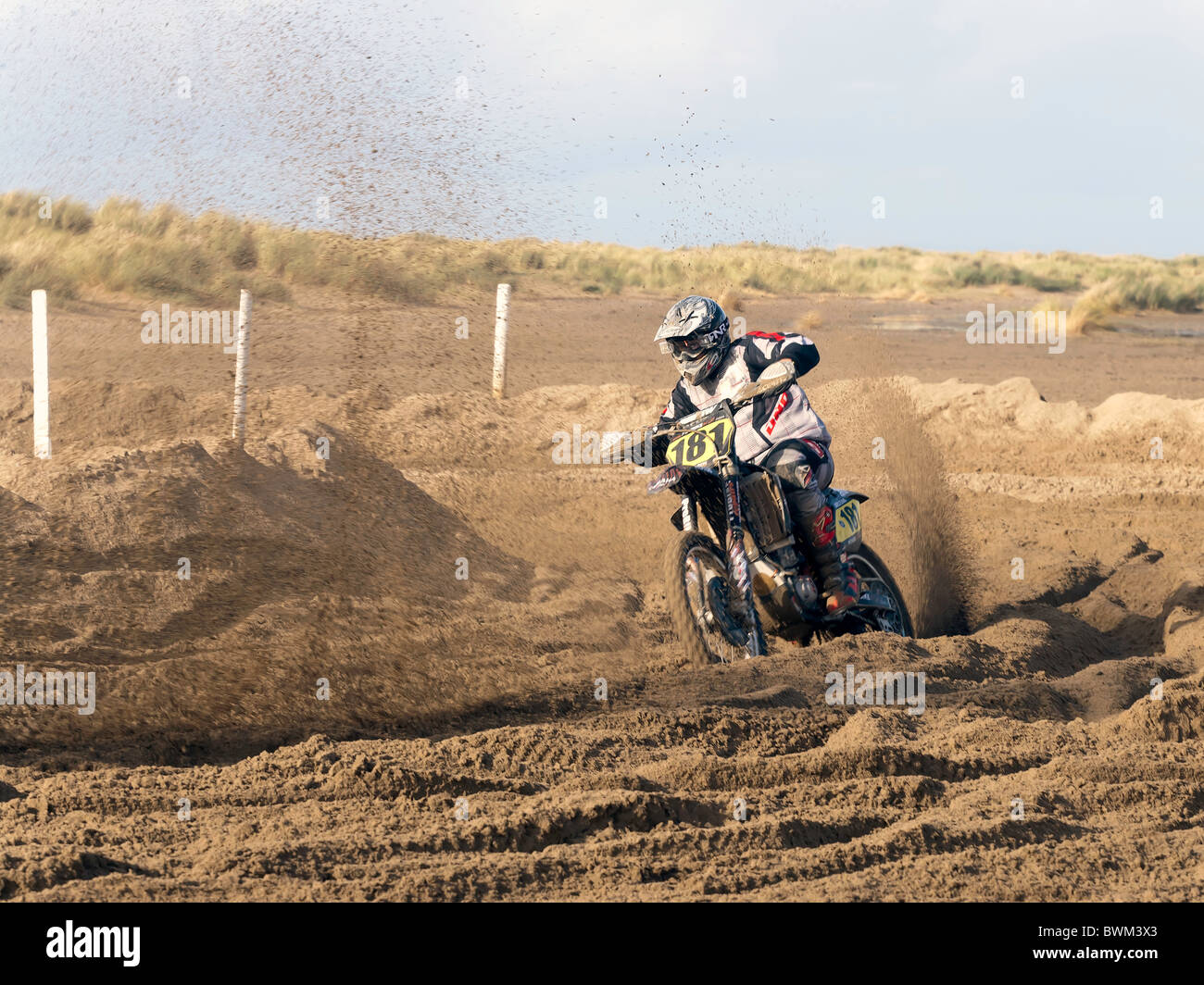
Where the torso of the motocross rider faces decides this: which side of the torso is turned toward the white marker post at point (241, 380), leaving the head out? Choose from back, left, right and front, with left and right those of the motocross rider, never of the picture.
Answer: right

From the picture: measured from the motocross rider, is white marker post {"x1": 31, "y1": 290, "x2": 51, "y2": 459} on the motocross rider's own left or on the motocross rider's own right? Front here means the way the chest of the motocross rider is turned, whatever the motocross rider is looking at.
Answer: on the motocross rider's own right

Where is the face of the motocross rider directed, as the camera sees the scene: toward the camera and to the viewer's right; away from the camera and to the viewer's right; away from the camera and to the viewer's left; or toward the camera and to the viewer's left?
toward the camera and to the viewer's left

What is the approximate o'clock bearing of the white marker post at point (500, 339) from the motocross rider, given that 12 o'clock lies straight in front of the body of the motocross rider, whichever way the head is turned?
The white marker post is roughly at 4 o'clock from the motocross rider.

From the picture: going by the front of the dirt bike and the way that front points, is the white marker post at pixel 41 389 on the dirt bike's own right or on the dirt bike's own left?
on the dirt bike's own right

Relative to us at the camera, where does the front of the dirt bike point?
facing the viewer and to the left of the viewer

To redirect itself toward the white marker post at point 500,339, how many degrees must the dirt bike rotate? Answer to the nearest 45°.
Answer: approximately 135° to its right

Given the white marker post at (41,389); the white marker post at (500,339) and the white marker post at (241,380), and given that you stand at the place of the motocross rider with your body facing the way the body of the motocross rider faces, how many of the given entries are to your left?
0

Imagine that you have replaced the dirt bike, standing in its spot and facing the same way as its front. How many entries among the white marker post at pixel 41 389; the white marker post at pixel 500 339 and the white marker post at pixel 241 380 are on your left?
0
